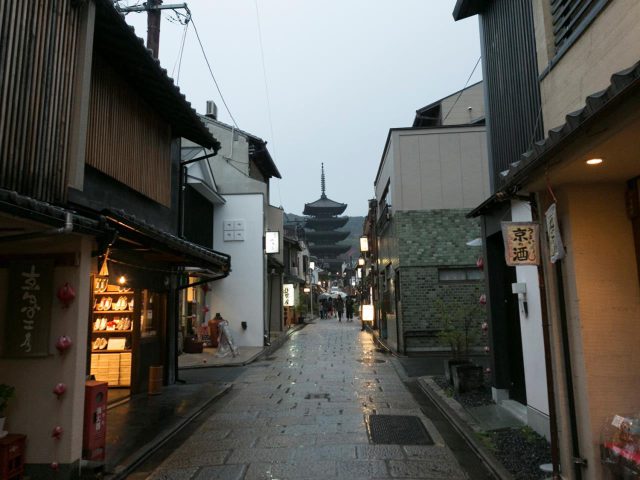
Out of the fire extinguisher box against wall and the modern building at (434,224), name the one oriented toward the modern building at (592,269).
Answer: the fire extinguisher box against wall

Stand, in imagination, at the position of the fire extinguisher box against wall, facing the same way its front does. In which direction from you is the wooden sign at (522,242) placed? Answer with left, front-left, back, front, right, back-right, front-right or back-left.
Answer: front

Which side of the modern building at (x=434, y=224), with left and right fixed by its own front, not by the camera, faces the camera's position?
left

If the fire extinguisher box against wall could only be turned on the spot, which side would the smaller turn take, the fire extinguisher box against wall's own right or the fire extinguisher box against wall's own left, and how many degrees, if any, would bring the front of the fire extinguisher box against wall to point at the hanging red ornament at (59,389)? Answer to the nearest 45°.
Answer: approximately 90° to the fire extinguisher box against wall's own right

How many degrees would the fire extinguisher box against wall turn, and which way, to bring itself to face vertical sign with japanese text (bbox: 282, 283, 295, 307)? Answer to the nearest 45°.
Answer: approximately 90° to its left

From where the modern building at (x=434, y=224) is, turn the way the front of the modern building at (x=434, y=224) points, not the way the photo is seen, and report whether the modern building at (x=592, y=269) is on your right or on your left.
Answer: on your left

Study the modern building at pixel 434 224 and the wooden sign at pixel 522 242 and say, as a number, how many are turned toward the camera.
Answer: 1

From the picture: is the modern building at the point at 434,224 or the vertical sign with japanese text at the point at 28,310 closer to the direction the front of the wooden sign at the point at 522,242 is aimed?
the vertical sign with japanese text

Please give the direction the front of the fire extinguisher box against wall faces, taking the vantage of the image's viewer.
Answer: facing the viewer and to the right of the viewer

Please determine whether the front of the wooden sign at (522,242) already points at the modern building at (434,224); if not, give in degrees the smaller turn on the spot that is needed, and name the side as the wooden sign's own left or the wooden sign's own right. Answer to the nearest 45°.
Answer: approximately 180°

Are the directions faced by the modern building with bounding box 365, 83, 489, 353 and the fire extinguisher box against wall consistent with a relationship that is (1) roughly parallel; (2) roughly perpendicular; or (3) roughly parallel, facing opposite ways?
roughly parallel, facing opposite ways

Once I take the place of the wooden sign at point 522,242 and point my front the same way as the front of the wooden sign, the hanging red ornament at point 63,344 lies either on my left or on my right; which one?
on my right

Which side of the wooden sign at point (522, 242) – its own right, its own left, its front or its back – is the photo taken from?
front

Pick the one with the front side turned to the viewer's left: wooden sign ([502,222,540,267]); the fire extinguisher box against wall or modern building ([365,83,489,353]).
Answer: the modern building
